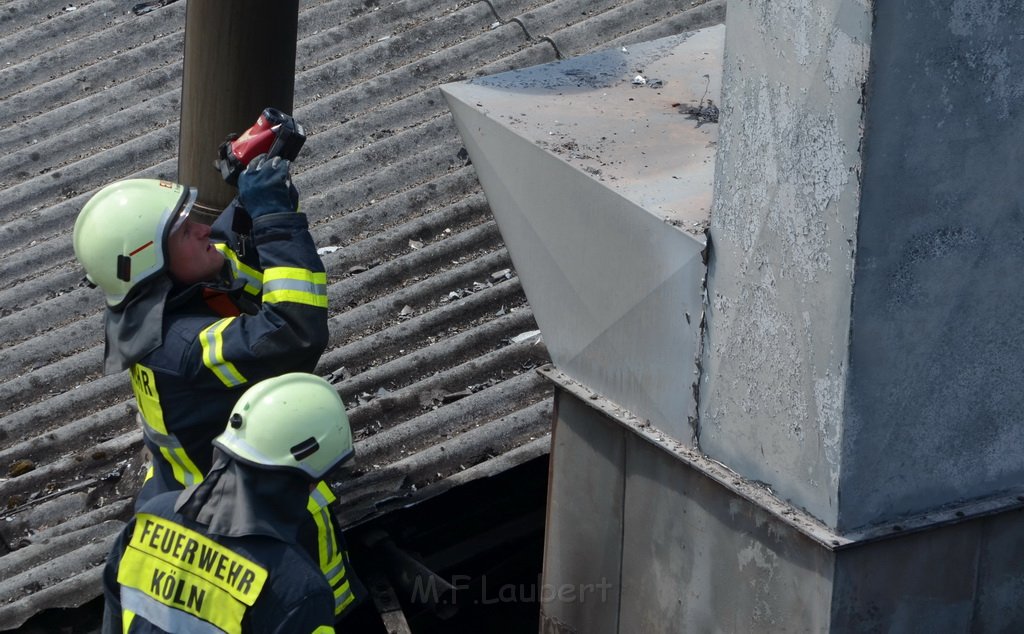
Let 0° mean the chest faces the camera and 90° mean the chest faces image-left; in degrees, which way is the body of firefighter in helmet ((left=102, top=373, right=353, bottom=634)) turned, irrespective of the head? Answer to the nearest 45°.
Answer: approximately 225°

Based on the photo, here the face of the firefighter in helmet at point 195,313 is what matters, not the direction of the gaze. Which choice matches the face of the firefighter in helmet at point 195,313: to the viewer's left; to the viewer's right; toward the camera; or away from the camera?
to the viewer's right

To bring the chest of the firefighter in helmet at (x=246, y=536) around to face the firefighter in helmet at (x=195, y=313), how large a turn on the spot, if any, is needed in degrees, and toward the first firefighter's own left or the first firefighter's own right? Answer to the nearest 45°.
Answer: approximately 45° to the first firefighter's own left

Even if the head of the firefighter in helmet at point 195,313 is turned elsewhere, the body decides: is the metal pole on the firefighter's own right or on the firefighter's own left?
on the firefighter's own left

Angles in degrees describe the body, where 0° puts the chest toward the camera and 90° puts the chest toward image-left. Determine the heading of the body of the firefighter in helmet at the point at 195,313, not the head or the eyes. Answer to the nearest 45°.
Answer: approximately 270°

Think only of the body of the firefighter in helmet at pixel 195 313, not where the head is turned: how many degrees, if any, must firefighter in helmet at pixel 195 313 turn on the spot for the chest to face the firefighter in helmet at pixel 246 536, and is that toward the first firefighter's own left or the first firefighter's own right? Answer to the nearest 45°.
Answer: approximately 90° to the first firefighter's own right

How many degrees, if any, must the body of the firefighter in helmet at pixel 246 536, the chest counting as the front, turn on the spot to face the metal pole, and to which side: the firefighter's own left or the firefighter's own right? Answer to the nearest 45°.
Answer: approximately 45° to the firefighter's own left
